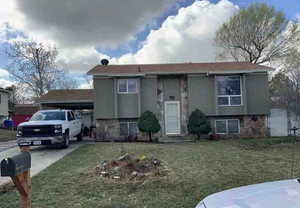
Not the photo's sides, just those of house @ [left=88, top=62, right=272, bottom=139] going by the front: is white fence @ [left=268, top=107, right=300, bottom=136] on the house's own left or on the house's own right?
on the house's own left

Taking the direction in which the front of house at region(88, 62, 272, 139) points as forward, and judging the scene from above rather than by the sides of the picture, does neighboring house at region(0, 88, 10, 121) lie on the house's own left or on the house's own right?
on the house's own right

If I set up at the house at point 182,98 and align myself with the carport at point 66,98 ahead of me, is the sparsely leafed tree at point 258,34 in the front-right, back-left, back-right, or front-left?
back-right

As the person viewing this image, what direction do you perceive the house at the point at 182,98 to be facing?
facing the viewer

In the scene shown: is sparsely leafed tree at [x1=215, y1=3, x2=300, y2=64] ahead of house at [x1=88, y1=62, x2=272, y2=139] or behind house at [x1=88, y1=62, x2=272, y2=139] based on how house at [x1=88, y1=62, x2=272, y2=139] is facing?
behind

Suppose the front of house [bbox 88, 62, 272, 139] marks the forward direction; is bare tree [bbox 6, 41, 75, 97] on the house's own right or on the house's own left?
on the house's own right

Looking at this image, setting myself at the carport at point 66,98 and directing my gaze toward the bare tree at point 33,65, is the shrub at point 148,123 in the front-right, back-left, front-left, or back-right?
back-right

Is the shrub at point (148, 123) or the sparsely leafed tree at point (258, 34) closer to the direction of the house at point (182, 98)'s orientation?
the shrub
